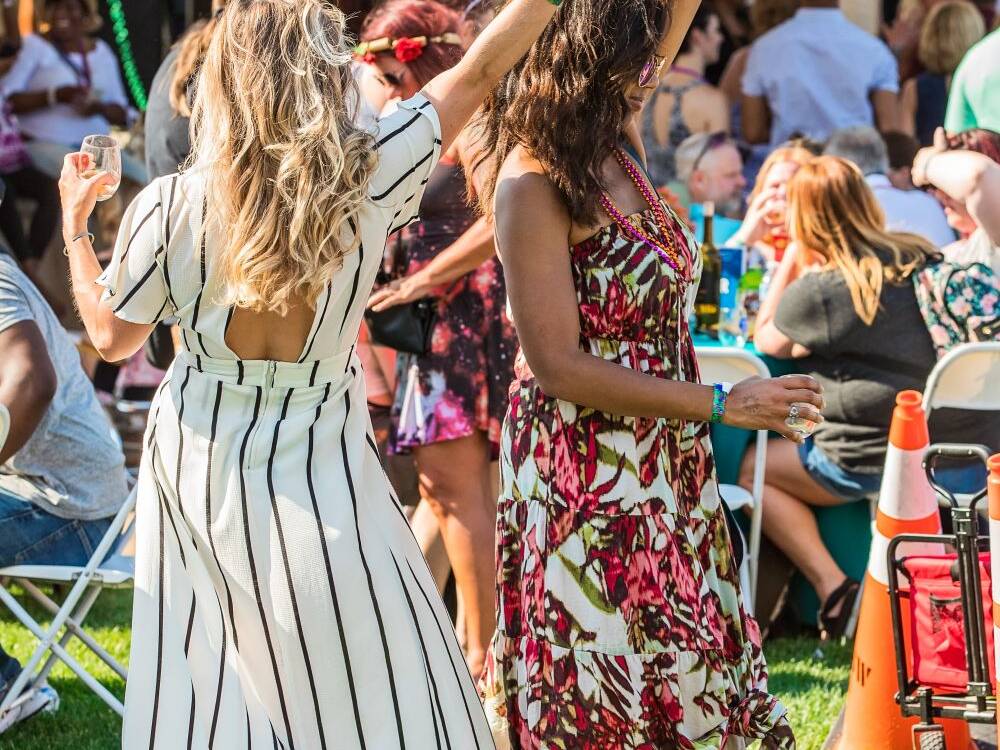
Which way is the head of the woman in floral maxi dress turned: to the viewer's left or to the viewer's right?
to the viewer's right

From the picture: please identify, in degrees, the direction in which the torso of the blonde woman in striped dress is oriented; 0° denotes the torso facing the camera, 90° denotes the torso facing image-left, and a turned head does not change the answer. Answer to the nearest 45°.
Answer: approximately 180°

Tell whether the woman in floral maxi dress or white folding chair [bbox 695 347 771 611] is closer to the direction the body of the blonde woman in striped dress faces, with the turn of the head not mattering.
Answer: the white folding chair

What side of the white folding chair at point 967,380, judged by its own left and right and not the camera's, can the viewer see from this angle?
back

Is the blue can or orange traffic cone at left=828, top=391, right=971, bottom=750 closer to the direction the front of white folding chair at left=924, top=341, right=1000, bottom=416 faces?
the blue can

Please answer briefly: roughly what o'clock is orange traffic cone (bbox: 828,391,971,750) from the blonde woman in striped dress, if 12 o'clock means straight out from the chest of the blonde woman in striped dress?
The orange traffic cone is roughly at 2 o'clock from the blonde woman in striped dress.
